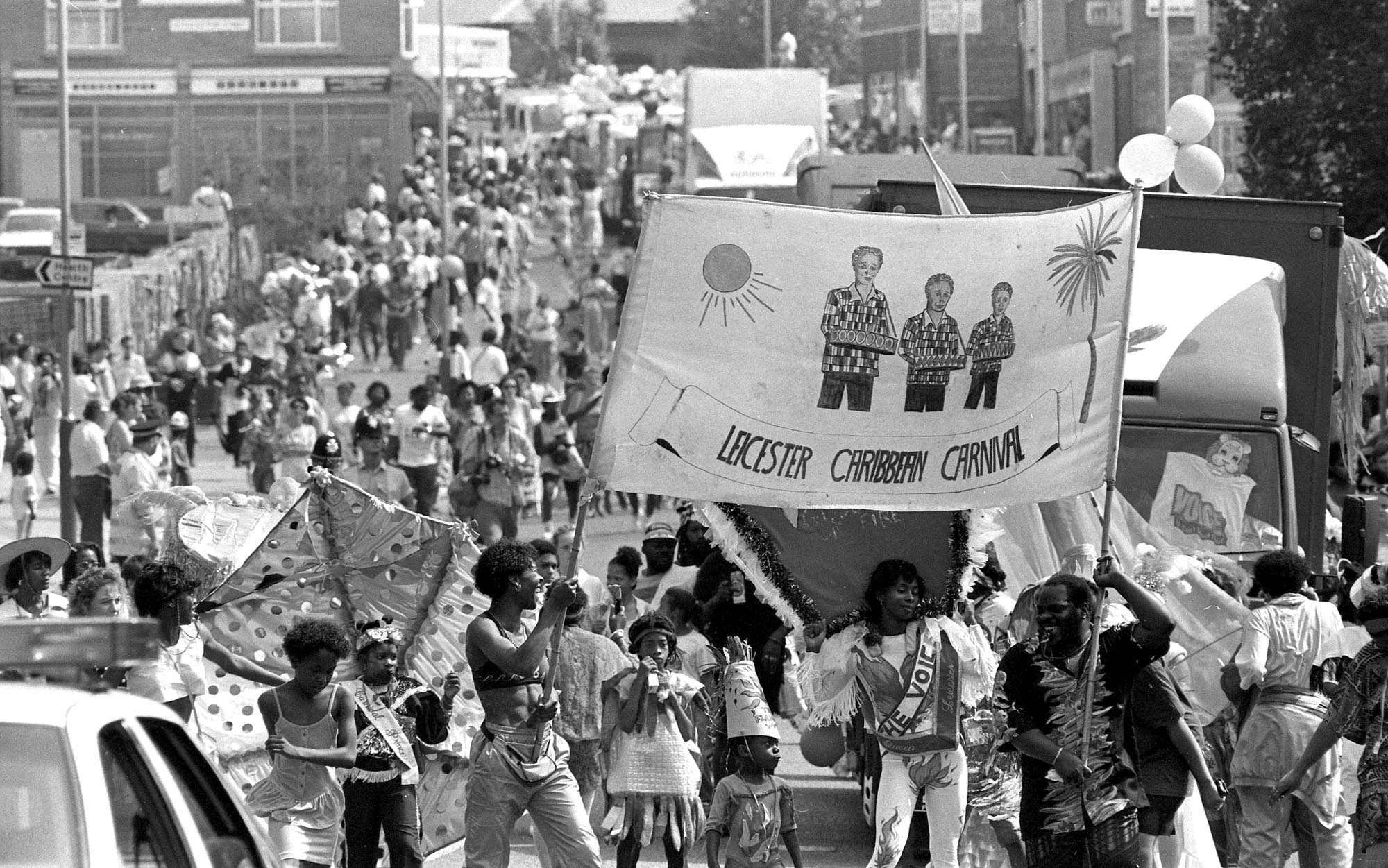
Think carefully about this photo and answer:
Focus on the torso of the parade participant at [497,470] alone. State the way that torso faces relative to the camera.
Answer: toward the camera

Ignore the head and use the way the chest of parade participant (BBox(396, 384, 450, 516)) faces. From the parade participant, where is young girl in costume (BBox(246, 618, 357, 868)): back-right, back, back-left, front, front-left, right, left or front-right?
front

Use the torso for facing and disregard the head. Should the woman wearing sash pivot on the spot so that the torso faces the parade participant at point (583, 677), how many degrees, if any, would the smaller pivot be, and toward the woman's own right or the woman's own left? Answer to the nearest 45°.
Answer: approximately 135° to the woman's own right

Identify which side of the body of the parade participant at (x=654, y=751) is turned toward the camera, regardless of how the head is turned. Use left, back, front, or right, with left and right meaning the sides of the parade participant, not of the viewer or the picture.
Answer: front

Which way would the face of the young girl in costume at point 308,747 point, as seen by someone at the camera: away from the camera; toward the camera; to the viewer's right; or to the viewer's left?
toward the camera

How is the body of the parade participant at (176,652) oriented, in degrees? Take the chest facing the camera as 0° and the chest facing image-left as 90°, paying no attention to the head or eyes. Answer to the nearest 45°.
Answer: approximately 315°

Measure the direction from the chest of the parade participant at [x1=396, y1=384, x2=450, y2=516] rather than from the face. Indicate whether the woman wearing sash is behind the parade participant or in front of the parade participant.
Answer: in front

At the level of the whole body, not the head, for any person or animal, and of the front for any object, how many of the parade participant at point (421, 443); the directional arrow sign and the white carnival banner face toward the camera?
3
